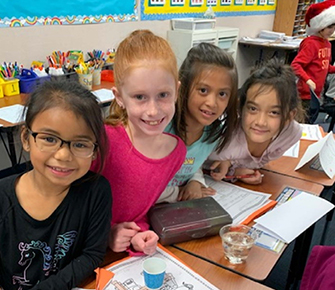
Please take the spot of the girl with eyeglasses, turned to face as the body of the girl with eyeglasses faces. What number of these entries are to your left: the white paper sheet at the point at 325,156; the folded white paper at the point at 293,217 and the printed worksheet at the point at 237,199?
3

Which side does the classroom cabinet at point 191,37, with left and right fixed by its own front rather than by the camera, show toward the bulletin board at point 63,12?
right

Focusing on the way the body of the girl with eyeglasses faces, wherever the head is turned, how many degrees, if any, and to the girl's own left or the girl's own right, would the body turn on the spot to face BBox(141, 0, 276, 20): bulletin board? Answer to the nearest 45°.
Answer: approximately 135° to the girl's own left

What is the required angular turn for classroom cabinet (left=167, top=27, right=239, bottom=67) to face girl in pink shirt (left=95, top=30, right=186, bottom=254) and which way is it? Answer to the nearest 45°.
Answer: approximately 45° to its right

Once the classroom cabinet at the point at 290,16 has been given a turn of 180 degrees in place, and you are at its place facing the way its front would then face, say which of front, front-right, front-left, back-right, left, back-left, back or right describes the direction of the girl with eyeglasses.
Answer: back-left

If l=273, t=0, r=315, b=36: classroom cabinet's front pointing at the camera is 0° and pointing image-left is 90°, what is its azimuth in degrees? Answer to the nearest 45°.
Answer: approximately 315°

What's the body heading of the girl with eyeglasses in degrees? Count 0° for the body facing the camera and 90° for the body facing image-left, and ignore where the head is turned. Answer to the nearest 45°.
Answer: approximately 0°

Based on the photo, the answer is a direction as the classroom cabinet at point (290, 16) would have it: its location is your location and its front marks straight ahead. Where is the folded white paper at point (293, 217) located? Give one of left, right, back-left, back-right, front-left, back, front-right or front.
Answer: front-right

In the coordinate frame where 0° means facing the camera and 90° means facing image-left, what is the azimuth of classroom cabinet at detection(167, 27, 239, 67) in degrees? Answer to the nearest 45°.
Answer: approximately 315°

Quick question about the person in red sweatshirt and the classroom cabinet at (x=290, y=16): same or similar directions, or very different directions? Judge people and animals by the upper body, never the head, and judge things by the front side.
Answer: same or similar directions

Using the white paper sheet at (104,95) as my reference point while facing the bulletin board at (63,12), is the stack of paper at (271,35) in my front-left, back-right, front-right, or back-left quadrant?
front-right

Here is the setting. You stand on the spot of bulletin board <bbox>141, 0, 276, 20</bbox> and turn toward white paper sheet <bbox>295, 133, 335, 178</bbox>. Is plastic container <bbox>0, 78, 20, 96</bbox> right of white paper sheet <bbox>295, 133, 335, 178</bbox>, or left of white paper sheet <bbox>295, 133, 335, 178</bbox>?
right

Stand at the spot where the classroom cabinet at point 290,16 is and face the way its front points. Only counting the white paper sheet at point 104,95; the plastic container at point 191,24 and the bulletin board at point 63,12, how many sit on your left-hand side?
0

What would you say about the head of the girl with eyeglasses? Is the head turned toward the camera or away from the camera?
toward the camera

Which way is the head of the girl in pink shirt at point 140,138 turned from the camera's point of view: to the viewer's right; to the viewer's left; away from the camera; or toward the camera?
toward the camera

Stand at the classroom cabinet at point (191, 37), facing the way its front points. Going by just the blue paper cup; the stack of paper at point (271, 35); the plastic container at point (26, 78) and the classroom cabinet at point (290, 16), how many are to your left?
2
